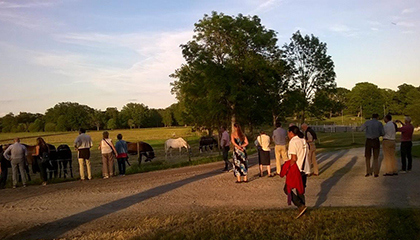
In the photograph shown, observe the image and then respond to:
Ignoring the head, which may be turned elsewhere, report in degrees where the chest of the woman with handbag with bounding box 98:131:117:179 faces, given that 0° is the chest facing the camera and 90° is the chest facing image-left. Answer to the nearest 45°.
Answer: approximately 180°

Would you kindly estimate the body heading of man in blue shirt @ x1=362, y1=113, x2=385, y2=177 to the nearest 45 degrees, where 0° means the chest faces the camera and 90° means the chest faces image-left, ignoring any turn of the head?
approximately 180°

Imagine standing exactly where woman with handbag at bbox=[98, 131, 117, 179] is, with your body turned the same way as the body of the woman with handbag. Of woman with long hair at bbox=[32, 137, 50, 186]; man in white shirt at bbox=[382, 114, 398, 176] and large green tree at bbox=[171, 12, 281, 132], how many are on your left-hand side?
1

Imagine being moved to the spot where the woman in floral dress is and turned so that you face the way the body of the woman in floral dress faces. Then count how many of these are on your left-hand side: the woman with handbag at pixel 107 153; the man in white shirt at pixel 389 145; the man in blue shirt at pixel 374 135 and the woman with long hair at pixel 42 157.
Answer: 2

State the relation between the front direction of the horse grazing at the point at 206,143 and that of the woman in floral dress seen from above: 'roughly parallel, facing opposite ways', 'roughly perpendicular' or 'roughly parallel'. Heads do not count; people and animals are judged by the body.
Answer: roughly perpendicular

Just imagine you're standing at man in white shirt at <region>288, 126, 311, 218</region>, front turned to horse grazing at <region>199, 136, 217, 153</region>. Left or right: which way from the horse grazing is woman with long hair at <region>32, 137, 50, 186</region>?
left
